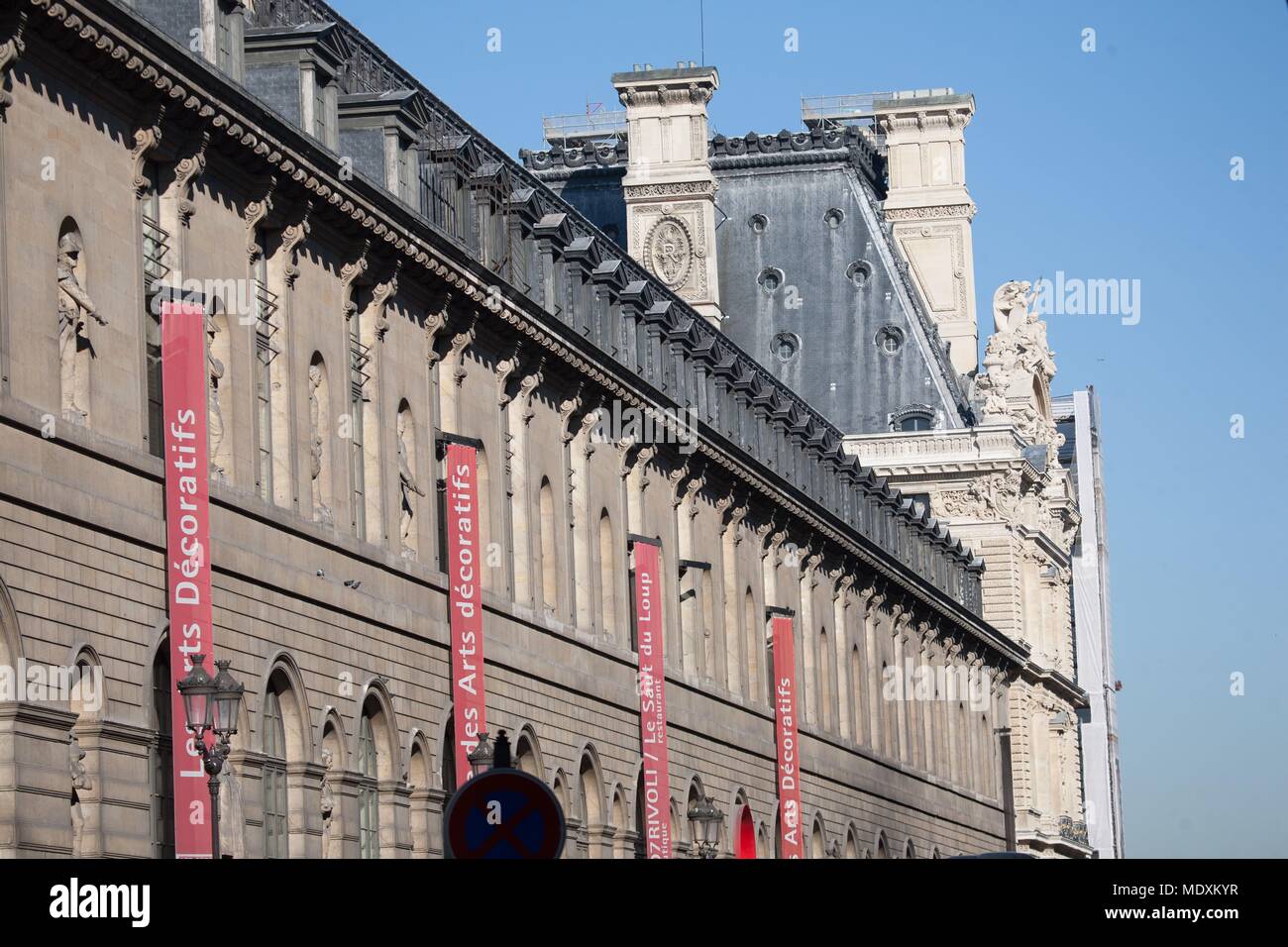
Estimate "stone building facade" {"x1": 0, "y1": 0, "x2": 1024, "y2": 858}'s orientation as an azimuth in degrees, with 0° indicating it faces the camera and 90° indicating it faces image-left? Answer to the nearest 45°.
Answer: approximately 315°

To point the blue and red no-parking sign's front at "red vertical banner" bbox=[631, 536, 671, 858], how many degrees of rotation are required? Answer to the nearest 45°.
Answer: approximately 180°

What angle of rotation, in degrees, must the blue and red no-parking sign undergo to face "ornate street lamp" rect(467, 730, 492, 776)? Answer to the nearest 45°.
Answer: approximately 180°

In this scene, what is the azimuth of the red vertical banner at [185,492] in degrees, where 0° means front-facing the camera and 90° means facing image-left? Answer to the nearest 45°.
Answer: approximately 0°

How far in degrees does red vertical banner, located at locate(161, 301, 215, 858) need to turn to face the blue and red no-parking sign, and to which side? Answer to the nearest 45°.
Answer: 0° — it already faces it

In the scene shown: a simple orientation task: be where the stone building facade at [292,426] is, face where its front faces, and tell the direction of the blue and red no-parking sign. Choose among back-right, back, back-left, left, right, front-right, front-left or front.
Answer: front-right

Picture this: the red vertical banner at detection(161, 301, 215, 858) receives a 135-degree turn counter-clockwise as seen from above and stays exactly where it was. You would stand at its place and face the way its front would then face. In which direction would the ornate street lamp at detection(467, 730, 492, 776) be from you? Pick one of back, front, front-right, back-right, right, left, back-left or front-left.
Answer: front

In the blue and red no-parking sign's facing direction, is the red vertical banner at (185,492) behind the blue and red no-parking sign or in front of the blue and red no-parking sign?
behind

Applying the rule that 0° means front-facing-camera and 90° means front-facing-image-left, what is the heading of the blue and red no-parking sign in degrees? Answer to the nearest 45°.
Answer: approximately 0°

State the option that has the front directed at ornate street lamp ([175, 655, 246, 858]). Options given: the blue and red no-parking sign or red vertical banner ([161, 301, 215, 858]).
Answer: the red vertical banner

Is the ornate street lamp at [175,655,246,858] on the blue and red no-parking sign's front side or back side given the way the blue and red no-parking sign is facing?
on the back side
